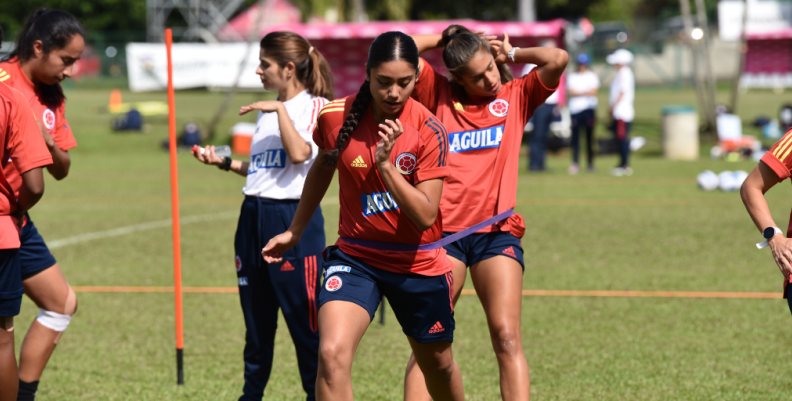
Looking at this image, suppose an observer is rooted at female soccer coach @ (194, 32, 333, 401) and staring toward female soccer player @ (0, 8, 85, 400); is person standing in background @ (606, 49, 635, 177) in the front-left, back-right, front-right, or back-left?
back-right

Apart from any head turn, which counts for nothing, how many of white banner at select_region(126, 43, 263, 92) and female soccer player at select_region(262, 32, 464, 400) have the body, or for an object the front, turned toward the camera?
2

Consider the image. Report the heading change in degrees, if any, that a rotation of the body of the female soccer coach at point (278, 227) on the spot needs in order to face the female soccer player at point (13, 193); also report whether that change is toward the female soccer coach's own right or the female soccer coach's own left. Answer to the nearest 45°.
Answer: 0° — they already face them

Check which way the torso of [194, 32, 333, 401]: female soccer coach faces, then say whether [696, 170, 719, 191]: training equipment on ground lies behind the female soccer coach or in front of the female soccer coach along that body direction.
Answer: behind

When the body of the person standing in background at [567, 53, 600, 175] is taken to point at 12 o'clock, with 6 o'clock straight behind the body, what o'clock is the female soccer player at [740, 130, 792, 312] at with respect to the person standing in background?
The female soccer player is roughly at 12 o'clock from the person standing in background.

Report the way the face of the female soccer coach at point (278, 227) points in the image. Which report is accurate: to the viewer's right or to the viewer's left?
to the viewer's left

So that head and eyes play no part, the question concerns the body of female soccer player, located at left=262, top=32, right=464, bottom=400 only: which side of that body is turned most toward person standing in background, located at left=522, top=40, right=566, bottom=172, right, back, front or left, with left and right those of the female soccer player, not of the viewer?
back
